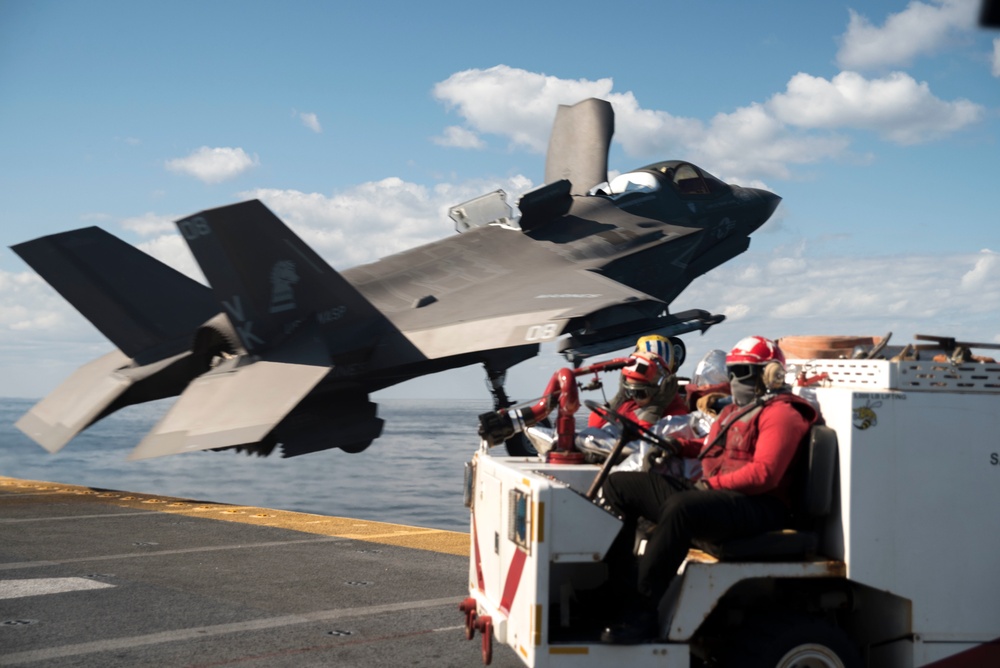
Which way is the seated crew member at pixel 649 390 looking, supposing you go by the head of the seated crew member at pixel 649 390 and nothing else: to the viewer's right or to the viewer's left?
to the viewer's left

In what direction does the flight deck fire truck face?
to the viewer's left

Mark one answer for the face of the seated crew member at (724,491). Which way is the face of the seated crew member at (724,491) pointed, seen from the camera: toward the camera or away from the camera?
toward the camera

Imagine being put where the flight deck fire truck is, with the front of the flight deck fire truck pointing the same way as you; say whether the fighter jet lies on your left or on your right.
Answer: on your right
